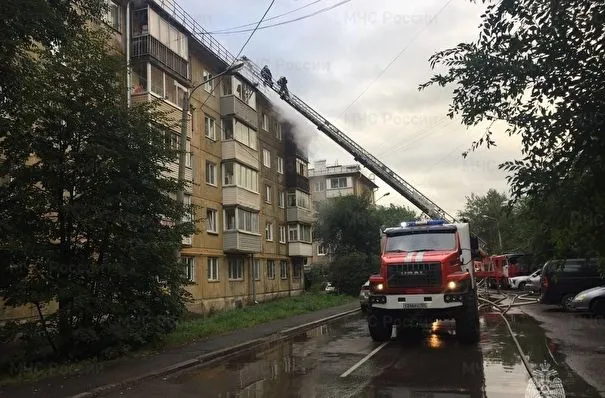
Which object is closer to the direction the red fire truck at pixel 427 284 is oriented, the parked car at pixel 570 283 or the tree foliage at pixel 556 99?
the tree foliage

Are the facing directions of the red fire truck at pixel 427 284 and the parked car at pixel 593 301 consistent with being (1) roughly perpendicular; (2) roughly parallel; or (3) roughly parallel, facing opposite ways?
roughly perpendicular

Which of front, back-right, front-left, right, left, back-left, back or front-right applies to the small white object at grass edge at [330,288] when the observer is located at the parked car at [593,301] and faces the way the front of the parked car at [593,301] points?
front-right

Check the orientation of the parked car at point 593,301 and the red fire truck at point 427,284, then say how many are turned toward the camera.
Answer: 1

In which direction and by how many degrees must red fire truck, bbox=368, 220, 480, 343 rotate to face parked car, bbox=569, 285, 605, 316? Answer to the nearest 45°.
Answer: approximately 135° to its left

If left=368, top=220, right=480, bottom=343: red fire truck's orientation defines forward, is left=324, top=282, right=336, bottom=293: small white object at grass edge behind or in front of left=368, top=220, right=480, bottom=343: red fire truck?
behind

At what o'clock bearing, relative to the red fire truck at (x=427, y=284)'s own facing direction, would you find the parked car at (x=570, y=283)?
The parked car is roughly at 7 o'clock from the red fire truck.

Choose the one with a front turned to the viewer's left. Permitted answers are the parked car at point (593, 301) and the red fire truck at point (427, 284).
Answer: the parked car

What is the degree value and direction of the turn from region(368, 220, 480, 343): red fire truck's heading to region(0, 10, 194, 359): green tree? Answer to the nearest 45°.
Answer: approximately 45° to its right

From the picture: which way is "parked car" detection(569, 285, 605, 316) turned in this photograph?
to the viewer's left

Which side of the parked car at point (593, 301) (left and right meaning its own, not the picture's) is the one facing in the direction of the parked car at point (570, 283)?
right

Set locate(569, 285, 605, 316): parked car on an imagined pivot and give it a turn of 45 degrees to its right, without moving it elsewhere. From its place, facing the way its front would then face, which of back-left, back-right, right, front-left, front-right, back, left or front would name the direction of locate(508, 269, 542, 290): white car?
front-right

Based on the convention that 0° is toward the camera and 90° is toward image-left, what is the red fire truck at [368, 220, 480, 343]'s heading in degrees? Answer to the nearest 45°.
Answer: approximately 0°

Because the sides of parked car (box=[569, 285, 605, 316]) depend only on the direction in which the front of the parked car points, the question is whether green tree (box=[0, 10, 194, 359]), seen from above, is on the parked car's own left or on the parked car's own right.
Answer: on the parked car's own left
